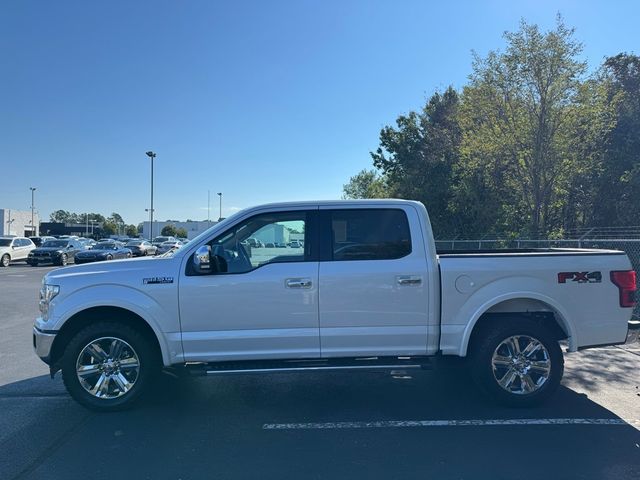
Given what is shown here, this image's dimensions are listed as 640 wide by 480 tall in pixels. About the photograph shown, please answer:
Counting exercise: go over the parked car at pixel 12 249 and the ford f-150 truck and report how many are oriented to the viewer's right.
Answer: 0

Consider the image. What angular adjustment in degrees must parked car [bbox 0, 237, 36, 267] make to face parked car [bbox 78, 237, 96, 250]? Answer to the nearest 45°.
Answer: approximately 180°

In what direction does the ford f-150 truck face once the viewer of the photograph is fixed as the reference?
facing to the left of the viewer

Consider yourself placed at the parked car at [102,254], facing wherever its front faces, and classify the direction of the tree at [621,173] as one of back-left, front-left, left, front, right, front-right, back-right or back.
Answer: left

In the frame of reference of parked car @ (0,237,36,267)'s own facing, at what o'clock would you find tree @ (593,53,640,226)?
The tree is roughly at 9 o'clock from the parked car.

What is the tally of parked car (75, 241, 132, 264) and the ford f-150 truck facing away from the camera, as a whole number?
0

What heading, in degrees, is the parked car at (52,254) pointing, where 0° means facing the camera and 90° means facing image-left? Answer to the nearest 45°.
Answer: approximately 45°

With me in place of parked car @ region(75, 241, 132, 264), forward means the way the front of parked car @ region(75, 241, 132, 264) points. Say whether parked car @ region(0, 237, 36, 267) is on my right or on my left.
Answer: on my right

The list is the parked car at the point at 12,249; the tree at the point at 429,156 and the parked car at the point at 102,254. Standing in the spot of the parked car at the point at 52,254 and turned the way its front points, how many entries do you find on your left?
2

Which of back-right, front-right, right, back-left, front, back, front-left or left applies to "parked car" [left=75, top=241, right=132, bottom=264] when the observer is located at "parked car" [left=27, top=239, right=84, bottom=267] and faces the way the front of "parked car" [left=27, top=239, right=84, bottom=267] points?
left

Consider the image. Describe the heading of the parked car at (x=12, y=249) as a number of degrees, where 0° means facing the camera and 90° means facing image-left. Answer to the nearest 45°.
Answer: approximately 45°

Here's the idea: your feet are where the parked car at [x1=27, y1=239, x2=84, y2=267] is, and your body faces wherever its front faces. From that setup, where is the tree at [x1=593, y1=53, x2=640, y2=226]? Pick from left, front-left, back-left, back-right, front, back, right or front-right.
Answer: left

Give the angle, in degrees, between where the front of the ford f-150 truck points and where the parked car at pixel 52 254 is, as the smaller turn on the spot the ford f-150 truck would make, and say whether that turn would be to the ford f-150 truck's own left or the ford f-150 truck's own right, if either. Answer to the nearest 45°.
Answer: approximately 45° to the ford f-150 truck's own right
